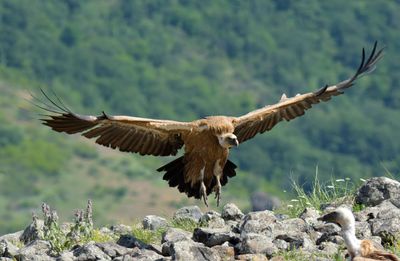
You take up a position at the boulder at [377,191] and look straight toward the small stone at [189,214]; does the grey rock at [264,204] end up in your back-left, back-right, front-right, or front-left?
front-right

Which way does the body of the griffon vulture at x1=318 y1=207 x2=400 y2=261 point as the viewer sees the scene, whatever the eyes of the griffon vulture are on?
to the viewer's left

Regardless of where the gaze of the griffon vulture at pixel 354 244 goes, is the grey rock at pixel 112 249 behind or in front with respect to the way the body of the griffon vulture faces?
in front

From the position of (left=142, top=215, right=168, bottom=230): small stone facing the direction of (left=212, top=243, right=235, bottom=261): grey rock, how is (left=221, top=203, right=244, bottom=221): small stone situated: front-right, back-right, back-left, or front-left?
front-left

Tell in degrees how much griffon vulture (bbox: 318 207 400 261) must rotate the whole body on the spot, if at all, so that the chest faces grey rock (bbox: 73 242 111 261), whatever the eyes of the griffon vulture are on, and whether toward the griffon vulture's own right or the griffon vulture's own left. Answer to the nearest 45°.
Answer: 0° — it already faces it
